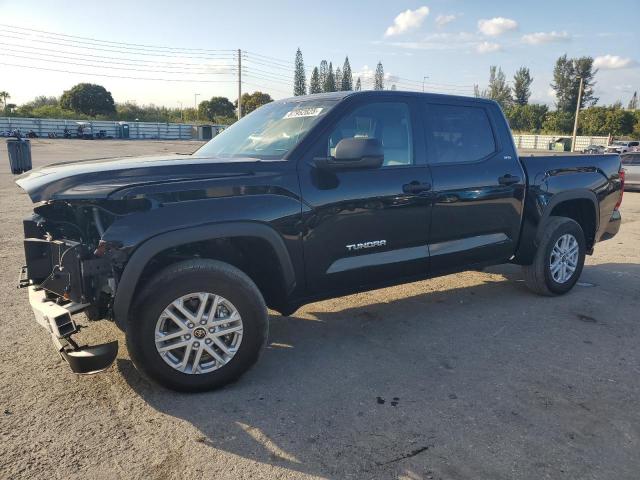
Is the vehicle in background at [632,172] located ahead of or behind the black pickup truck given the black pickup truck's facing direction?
behind

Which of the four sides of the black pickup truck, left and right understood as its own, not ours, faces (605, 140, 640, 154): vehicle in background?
back

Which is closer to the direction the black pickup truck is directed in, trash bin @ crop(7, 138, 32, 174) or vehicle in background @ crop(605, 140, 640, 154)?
the trash bin

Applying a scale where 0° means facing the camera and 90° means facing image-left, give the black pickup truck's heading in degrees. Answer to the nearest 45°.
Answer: approximately 45°

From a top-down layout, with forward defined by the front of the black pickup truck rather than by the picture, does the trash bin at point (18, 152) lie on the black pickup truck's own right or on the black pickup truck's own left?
on the black pickup truck's own right
